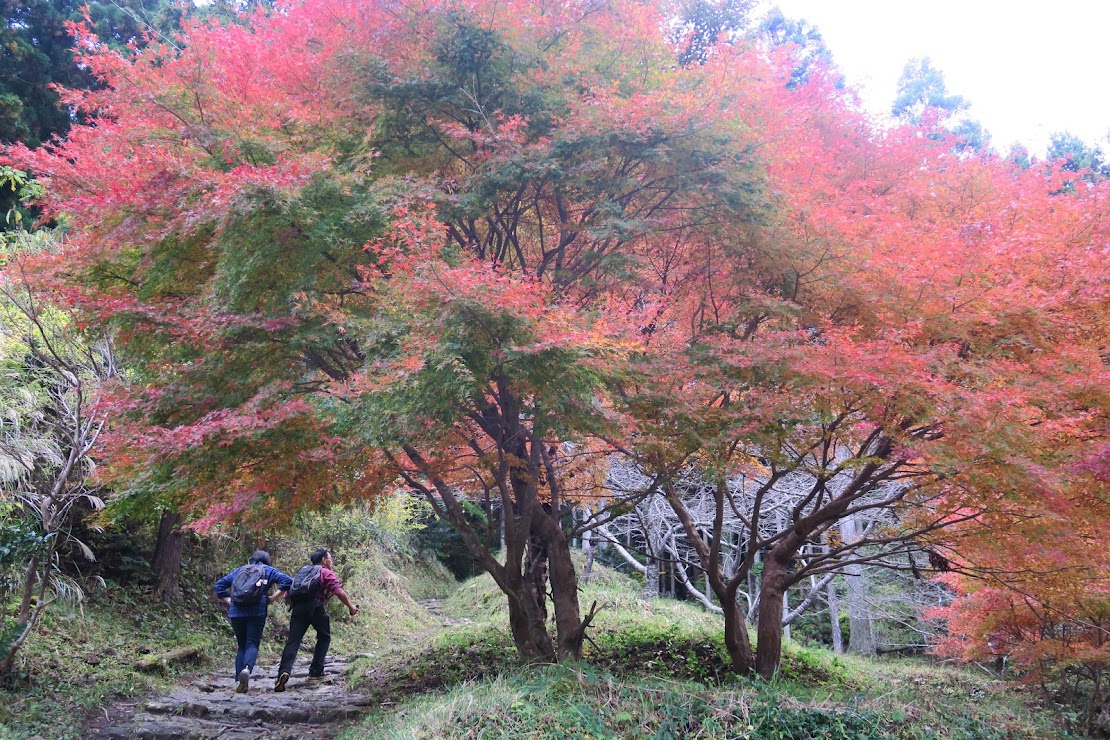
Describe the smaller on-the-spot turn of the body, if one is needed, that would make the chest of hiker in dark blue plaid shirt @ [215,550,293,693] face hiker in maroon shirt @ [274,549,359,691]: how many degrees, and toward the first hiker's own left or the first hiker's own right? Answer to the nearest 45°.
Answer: approximately 90° to the first hiker's own right

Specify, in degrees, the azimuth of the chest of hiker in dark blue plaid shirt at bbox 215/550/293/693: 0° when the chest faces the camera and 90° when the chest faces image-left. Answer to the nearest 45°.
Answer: approximately 180°

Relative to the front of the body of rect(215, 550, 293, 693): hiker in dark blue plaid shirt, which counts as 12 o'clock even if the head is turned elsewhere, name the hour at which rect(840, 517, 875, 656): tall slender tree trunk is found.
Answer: The tall slender tree trunk is roughly at 2 o'clock from the hiker in dark blue plaid shirt.
